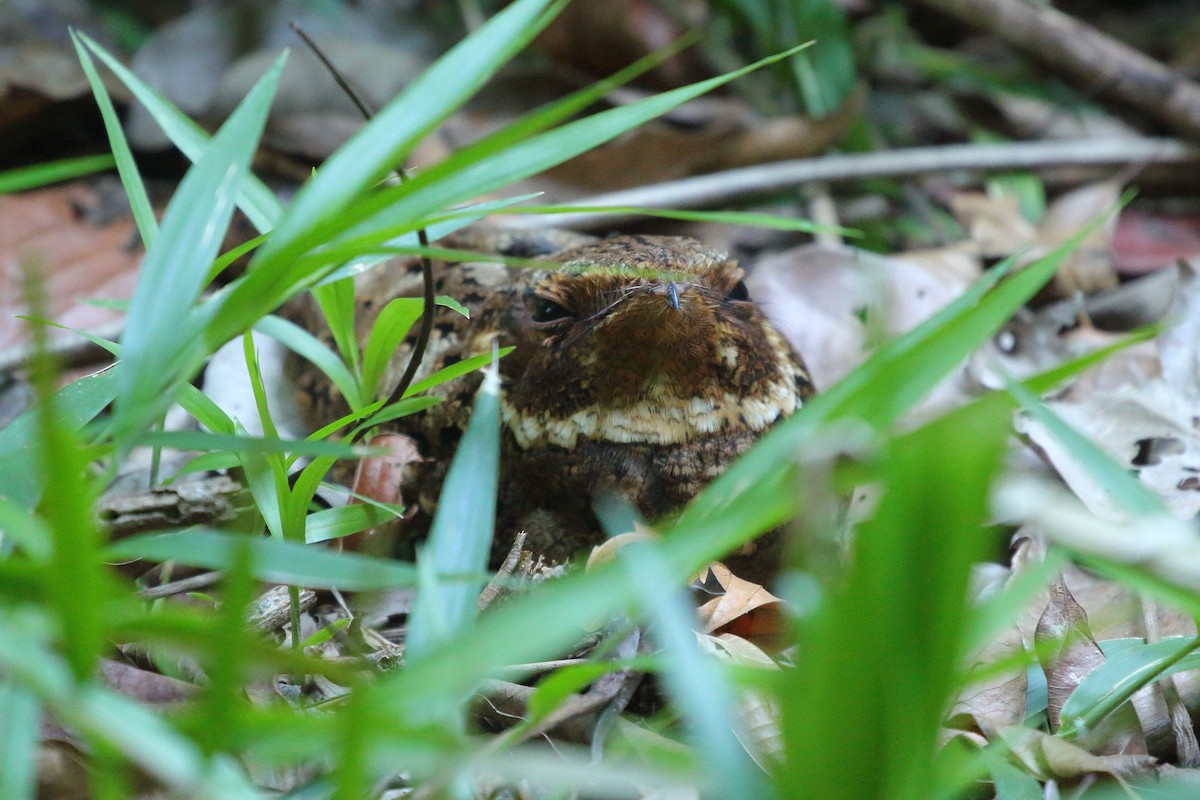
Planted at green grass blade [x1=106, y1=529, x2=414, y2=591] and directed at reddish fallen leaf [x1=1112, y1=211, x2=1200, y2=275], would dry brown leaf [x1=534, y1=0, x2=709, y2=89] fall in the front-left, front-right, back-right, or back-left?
front-left

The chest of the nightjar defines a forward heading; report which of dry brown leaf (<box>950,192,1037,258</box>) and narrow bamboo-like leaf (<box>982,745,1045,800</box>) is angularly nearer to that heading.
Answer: the narrow bamboo-like leaf

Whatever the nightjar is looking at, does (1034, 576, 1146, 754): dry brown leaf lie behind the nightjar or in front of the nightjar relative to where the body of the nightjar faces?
in front

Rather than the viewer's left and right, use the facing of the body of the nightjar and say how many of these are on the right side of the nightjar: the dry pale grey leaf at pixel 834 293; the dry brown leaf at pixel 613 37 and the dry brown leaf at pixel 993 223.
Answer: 0

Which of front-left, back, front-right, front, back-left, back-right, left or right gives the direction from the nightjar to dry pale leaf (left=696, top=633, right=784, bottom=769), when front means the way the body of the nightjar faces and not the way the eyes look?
front-right

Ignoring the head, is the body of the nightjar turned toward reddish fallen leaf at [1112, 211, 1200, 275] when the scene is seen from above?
no

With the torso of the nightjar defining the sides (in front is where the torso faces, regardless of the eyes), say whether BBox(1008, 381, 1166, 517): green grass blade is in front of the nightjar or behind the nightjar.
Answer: in front

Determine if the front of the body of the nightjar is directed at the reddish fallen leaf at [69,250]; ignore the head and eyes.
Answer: no

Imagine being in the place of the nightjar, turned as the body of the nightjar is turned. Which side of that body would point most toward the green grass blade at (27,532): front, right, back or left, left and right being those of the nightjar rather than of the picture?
right

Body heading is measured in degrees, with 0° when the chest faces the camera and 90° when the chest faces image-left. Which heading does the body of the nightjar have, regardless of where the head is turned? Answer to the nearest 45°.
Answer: approximately 315°

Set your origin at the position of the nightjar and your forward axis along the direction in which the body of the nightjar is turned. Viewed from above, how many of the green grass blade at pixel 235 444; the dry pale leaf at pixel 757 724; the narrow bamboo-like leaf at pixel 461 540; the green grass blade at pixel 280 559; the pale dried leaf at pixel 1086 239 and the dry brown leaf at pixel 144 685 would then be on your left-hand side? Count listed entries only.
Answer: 1

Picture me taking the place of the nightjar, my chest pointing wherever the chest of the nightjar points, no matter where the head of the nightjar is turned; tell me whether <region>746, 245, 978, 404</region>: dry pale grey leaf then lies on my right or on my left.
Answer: on my left

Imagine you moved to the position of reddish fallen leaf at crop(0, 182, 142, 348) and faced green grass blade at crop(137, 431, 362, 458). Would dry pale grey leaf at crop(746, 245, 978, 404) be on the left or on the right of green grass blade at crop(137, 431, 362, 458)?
left

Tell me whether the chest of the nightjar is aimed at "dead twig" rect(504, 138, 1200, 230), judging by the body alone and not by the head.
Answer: no
